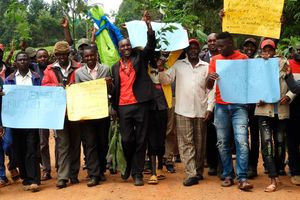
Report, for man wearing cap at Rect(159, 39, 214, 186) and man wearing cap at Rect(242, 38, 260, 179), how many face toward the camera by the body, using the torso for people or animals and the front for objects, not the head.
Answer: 2

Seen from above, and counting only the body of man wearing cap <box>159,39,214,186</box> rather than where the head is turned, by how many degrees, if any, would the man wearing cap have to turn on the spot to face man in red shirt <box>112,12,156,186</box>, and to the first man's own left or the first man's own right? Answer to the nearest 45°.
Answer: approximately 90° to the first man's own right

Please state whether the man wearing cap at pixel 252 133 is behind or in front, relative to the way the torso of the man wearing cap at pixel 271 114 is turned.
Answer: behind

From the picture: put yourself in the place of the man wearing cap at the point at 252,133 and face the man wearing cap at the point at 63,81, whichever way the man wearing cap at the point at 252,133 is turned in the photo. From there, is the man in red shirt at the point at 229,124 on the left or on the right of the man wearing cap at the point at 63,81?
left

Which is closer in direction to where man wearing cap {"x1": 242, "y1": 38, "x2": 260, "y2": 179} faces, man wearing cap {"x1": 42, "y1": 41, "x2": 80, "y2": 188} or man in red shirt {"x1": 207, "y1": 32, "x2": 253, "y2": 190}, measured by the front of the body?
the man in red shirt

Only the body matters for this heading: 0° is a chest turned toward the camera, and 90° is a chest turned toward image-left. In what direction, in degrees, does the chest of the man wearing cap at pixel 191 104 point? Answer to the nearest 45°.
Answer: approximately 0°

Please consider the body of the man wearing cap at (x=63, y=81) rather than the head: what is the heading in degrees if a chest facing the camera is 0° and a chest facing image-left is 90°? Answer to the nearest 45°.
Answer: approximately 0°
